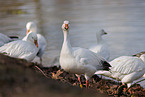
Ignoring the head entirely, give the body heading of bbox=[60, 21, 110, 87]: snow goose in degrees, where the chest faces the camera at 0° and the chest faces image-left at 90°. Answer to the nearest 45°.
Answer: approximately 45°

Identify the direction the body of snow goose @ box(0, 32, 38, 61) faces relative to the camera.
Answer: to the viewer's right

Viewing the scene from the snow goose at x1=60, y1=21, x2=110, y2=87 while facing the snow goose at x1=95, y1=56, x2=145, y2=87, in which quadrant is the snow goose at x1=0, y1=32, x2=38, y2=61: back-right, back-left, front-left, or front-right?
back-left

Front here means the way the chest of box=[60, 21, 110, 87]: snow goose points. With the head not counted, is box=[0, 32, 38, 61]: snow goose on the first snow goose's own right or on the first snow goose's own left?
on the first snow goose's own right

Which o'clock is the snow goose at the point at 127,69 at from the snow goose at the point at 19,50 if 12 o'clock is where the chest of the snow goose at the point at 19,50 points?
the snow goose at the point at 127,69 is roughly at 1 o'clock from the snow goose at the point at 19,50.
